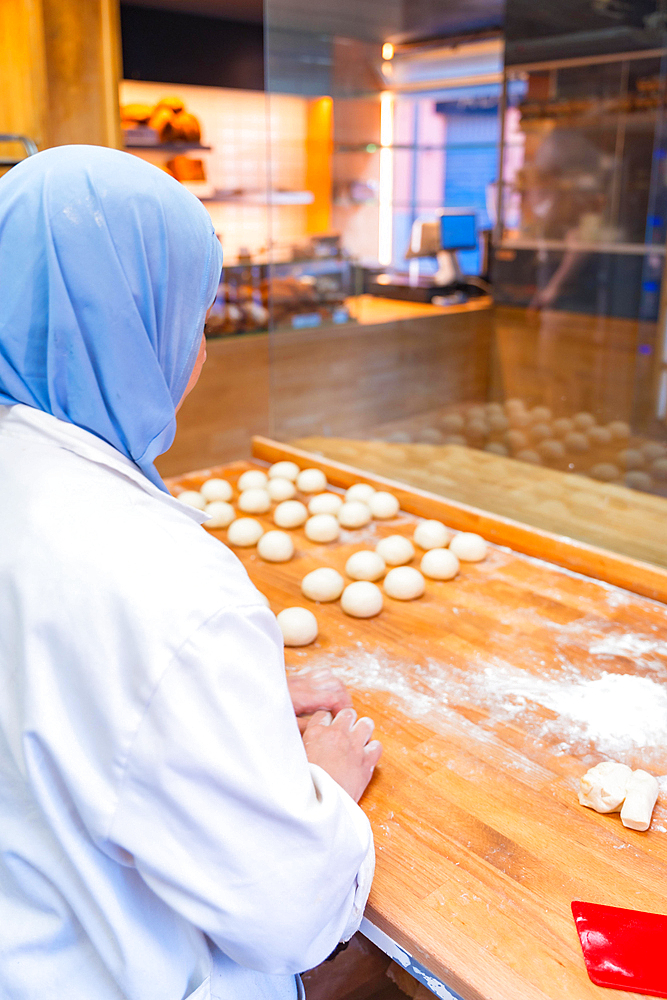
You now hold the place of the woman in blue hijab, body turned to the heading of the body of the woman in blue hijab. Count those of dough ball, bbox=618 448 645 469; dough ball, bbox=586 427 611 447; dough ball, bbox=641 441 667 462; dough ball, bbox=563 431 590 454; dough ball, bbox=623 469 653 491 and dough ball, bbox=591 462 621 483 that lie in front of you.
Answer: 6

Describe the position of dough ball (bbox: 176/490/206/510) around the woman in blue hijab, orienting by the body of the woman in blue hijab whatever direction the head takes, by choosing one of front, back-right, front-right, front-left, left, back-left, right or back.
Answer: front-left

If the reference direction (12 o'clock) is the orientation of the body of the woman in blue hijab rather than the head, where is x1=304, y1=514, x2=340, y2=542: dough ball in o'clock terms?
The dough ball is roughly at 11 o'clock from the woman in blue hijab.

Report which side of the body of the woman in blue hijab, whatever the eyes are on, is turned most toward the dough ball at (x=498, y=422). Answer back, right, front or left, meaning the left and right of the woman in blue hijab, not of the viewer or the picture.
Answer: front

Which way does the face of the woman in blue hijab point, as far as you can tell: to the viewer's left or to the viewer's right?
to the viewer's right

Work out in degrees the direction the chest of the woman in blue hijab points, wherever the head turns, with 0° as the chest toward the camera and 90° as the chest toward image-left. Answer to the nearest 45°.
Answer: approximately 225°

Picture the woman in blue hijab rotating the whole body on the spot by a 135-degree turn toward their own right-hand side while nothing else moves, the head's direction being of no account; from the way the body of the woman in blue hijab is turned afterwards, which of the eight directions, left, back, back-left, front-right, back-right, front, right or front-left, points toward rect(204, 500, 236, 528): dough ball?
back

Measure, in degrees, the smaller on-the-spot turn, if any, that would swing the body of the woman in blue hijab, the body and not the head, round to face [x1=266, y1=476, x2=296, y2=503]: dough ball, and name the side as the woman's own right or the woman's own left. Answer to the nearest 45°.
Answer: approximately 45° to the woman's own left

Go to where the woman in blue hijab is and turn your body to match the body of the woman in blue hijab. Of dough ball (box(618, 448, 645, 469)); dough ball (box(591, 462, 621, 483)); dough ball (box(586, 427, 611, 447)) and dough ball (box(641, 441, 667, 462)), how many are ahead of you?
4

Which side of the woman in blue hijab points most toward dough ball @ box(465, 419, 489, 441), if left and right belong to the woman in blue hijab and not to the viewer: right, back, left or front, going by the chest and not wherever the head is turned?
front

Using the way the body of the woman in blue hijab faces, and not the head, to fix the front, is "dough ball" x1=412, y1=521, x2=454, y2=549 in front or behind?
in front
